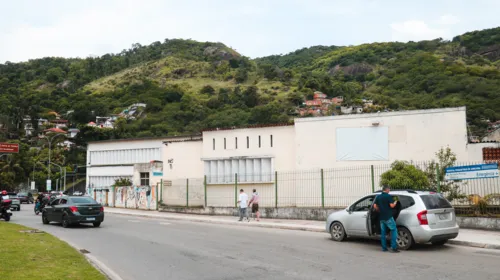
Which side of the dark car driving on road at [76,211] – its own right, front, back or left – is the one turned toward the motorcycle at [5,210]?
front

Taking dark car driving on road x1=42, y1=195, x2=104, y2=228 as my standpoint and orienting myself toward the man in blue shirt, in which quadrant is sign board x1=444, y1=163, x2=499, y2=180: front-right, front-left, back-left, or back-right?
front-left

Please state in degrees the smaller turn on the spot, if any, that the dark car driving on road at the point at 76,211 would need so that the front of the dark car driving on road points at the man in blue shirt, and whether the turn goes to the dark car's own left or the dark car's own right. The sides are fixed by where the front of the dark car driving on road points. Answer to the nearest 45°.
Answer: approximately 180°

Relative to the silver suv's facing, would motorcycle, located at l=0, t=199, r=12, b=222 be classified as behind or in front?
in front

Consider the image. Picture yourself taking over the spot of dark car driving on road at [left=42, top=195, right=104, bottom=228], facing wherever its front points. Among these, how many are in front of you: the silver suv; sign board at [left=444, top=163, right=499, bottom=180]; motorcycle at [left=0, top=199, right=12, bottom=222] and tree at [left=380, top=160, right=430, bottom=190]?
1

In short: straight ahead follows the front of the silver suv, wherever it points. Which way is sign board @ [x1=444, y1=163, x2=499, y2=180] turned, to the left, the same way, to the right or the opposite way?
to the left

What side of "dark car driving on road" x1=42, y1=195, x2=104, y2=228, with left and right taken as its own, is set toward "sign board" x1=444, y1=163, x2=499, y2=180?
back

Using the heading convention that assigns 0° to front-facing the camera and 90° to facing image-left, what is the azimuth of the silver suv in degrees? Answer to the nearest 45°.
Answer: approximately 135°

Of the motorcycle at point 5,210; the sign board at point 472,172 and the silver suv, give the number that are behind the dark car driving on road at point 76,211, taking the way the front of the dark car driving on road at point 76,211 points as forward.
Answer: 2

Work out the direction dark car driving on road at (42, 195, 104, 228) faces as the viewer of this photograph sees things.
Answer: facing away from the viewer and to the left of the viewer

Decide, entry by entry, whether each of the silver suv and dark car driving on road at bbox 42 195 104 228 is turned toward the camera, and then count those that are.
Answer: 0

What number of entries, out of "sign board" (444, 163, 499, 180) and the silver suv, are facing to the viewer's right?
0

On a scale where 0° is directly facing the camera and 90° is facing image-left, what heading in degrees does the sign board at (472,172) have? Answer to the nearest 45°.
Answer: approximately 45°

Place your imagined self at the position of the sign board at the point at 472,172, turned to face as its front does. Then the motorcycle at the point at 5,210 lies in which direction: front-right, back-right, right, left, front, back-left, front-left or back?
front-right
